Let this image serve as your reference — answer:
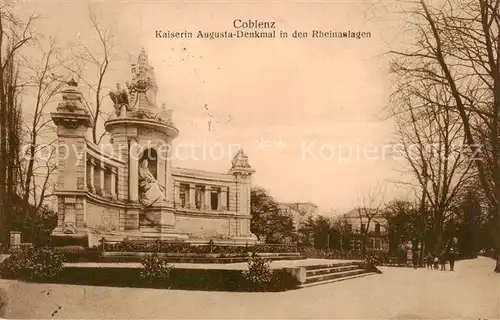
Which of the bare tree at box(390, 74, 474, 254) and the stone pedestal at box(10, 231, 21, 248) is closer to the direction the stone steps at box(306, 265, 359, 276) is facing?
the bare tree

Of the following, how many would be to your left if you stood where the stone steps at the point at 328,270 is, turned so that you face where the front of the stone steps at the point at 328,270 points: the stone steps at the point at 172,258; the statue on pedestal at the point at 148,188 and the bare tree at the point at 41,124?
0

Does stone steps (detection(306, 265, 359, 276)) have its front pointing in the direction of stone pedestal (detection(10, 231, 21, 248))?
no

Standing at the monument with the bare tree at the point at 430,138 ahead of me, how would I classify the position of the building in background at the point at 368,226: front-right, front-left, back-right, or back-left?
front-left

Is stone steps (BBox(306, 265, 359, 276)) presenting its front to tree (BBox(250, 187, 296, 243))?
no

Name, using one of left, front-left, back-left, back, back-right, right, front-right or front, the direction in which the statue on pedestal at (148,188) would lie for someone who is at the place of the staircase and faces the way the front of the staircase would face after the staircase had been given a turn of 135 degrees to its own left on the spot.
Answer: left

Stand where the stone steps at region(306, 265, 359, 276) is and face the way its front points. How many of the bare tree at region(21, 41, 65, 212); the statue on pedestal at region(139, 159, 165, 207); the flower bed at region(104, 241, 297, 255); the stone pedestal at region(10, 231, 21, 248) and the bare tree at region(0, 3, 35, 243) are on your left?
0

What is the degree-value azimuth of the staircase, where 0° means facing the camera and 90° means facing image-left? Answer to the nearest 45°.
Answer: approximately 315°

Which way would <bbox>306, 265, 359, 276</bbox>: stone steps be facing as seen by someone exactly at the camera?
facing the viewer and to the right of the viewer
